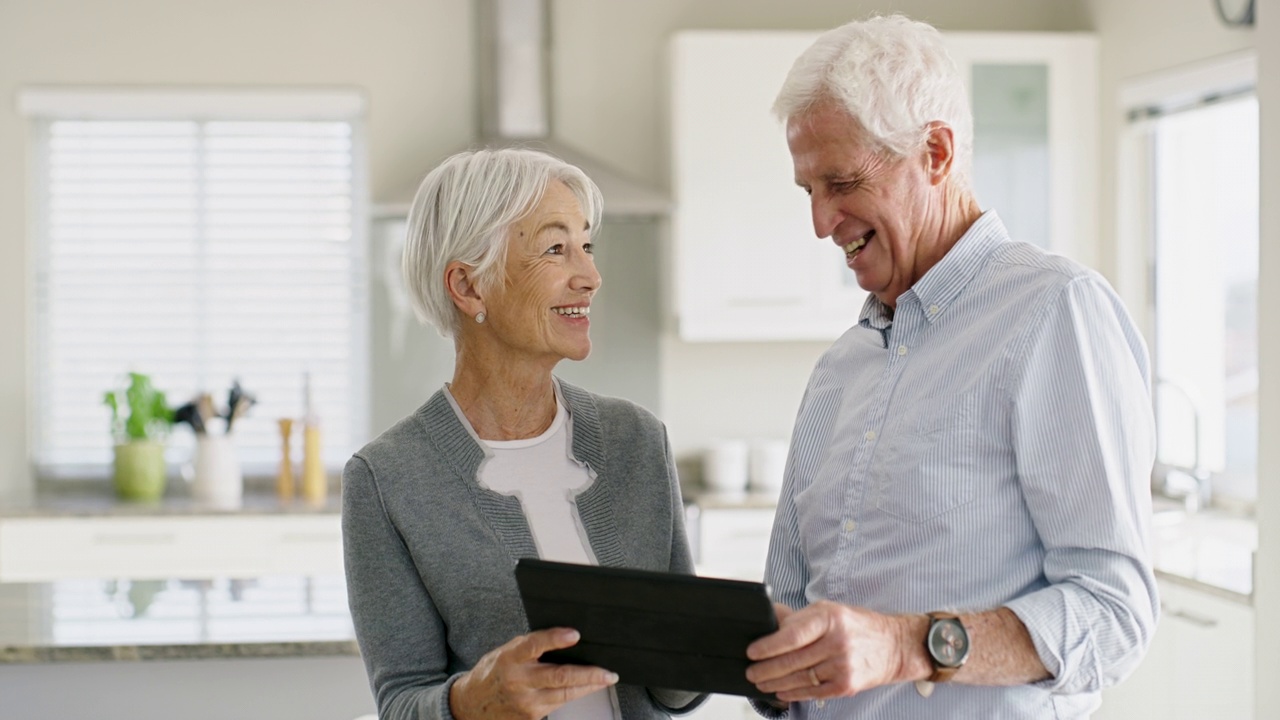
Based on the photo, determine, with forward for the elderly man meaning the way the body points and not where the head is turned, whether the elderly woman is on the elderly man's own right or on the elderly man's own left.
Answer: on the elderly man's own right

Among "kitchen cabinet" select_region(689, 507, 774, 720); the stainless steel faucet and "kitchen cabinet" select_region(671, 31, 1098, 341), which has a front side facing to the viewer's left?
the stainless steel faucet

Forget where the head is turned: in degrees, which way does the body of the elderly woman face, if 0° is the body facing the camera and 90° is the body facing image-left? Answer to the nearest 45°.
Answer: approximately 315°

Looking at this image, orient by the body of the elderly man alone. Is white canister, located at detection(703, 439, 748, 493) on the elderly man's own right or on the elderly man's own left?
on the elderly man's own right

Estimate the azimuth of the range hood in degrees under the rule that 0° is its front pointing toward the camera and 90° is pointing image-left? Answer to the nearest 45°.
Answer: approximately 0°

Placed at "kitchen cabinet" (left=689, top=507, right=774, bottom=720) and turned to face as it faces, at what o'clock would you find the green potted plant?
The green potted plant is roughly at 3 o'clock from the kitchen cabinet.

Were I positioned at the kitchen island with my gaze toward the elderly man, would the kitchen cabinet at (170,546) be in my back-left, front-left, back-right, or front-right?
back-left

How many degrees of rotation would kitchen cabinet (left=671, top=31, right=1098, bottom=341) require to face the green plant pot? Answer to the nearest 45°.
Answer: approximately 90° to its right

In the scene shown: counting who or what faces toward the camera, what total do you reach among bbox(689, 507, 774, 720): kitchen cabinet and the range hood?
2

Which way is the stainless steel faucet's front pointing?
to the viewer's left
